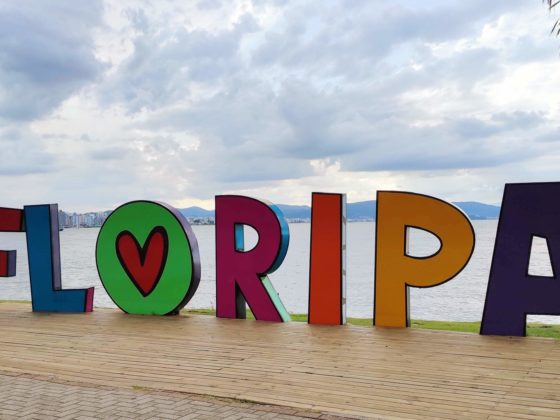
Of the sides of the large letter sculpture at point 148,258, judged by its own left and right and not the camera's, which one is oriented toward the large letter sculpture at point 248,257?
left

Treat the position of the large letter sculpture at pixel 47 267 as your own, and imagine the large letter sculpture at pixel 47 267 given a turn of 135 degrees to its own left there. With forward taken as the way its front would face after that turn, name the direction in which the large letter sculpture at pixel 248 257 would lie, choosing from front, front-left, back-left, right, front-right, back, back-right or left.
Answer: front-right

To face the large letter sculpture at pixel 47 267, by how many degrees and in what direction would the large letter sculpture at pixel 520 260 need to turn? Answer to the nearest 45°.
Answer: approximately 90° to its right

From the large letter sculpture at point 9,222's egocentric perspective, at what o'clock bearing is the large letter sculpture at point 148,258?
the large letter sculpture at point 148,258 is roughly at 9 o'clock from the large letter sculpture at point 9,222.

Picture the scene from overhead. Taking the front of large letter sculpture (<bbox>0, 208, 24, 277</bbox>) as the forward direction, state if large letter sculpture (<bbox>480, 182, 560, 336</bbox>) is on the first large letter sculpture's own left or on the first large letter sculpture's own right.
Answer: on the first large letter sculpture's own left

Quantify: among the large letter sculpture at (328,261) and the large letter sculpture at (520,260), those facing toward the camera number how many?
2

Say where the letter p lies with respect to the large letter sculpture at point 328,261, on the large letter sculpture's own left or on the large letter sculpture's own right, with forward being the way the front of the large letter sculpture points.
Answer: on the large letter sculpture's own left

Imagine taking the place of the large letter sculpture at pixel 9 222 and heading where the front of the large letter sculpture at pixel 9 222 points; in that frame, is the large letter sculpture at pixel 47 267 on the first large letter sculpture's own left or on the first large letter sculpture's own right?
on the first large letter sculpture's own left
